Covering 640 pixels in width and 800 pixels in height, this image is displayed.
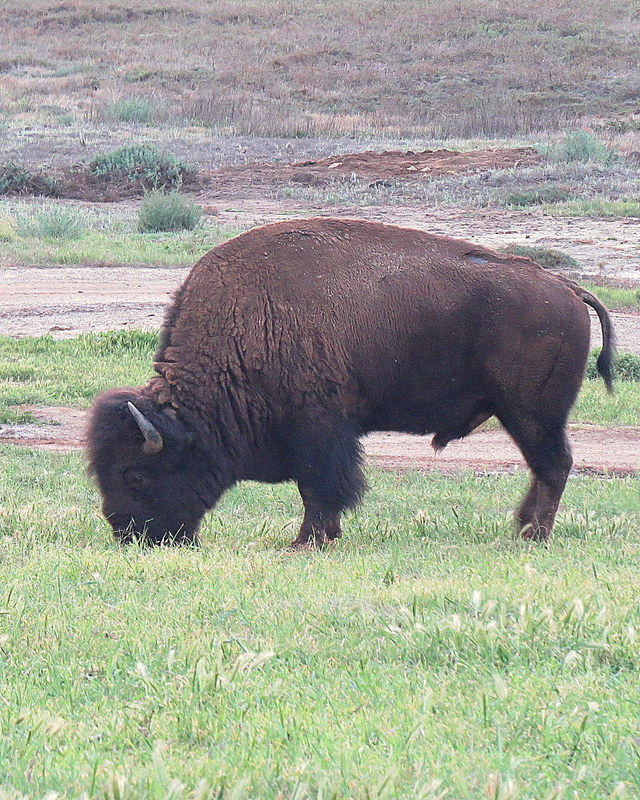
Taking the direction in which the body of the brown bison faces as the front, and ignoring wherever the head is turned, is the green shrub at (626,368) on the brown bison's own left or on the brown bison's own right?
on the brown bison's own right

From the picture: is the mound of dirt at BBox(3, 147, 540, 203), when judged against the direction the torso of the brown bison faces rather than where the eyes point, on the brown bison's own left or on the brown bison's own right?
on the brown bison's own right

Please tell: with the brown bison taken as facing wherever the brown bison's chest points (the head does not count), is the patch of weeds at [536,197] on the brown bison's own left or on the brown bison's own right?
on the brown bison's own right

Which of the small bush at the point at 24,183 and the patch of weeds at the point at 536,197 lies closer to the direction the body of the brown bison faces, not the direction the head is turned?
the small bush

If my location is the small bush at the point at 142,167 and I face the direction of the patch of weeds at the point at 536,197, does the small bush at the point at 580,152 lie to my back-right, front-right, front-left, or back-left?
front-left

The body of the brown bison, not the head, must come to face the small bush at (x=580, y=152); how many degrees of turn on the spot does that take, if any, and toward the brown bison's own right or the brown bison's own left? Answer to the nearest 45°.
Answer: approximately 90° to the brown bison's own right

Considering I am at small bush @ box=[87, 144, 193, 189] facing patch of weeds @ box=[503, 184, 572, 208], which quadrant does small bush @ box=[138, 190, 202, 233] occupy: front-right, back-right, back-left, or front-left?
front-right

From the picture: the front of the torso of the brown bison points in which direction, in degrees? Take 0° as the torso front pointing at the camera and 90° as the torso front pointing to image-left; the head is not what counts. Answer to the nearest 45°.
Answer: approximately 90°

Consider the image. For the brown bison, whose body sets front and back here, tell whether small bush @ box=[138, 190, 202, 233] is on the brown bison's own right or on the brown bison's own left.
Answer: on the brown bison's own right
